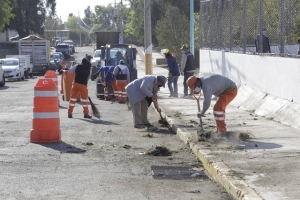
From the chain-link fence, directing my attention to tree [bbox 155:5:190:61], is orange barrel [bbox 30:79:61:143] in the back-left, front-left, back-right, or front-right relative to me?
back-left

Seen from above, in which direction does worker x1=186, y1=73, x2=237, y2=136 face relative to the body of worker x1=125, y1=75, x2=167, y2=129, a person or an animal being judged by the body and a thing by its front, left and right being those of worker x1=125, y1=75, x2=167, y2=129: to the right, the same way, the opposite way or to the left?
the opposite way

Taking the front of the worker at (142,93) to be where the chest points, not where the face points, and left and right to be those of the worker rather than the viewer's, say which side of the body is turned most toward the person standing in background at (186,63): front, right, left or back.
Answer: left

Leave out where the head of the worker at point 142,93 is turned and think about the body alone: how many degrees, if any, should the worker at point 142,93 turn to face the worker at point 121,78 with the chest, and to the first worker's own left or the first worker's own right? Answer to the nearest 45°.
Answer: approximately 90° to the first worker's own left

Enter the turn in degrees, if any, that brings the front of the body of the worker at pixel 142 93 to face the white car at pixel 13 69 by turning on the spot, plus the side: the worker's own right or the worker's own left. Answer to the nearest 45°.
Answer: approximately 90° to the worker's own left

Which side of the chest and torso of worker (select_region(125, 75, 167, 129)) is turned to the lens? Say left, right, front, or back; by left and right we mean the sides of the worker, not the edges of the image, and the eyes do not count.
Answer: right

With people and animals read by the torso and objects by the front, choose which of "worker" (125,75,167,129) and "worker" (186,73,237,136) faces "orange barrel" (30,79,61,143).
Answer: "worker" (186,73,237,136)

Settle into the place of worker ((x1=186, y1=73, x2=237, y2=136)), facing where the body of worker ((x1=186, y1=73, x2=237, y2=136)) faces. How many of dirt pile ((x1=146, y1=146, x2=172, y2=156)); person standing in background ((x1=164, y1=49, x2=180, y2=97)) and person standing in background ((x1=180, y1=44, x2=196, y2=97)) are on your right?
2

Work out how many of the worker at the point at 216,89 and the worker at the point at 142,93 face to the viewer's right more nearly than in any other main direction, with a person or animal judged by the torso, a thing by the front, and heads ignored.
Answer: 1

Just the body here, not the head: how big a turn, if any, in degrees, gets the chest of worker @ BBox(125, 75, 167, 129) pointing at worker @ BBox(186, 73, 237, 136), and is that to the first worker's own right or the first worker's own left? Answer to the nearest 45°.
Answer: approximately 45° to the first worker's own right

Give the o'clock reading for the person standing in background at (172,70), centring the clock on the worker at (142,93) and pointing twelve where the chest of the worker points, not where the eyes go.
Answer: The person standing in background is roughly at 9 o'clock from the worker.

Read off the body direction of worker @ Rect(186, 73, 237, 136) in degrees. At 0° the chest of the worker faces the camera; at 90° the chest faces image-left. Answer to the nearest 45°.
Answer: approximately 90°

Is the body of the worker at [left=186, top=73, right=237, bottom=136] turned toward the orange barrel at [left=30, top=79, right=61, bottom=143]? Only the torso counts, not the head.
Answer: yes

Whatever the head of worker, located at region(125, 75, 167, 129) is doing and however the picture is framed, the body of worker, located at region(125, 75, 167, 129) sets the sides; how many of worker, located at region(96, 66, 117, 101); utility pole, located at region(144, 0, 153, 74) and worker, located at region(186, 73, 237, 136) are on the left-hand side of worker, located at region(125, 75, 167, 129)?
2

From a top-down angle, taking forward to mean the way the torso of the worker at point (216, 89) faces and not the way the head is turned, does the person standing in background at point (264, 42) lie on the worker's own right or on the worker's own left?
on the worker's own right
